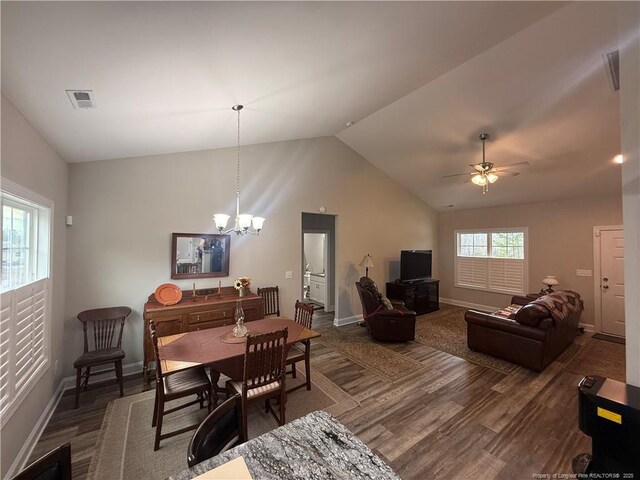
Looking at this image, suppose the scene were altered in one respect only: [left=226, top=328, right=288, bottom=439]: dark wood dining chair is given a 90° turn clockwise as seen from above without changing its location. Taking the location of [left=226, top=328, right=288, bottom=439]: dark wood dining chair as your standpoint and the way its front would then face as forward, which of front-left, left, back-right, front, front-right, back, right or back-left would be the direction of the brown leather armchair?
front

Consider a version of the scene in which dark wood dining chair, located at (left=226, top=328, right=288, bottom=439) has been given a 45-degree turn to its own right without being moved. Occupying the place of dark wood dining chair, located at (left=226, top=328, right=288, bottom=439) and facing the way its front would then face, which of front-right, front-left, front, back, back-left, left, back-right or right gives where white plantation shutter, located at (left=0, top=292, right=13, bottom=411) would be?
left

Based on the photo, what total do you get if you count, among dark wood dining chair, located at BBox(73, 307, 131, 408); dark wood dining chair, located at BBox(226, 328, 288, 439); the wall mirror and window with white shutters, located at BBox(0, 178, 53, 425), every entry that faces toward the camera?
2

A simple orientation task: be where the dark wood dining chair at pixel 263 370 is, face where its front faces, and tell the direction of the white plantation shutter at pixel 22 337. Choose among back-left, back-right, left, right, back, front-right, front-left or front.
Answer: front-left

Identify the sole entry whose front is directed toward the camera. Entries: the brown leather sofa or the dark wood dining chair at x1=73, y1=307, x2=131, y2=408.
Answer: the dark wood dining chair

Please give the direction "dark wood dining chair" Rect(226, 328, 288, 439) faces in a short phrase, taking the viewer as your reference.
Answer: facing away from the viewer and to the left of the viewer

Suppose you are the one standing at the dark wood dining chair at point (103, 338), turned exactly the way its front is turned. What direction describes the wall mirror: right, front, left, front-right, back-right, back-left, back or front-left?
left

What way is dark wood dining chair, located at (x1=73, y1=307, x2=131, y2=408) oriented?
toward the camera

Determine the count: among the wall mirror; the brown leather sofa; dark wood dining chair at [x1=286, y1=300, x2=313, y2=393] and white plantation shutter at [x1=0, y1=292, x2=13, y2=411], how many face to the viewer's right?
1

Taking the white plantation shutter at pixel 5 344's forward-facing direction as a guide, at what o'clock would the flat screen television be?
The flat screen television is roughly at 12 o'clock from the white plantation shutter.

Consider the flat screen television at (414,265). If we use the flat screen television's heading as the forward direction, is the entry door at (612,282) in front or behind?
in front

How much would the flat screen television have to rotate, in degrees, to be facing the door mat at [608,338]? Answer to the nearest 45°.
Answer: approximately 45° to its left

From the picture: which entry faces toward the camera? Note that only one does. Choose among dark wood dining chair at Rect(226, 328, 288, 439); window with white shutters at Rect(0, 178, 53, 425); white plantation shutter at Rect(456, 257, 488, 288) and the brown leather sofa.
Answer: the white plantation shutter

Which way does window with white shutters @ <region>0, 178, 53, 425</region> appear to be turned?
to the viewer's right

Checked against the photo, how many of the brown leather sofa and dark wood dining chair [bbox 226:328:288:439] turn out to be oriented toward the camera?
0

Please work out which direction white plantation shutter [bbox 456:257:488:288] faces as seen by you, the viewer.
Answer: facing the viewer

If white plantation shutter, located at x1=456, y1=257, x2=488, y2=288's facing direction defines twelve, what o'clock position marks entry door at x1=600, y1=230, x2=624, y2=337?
The entry door is roughly at 10 o'clock from the white plantation shutter.

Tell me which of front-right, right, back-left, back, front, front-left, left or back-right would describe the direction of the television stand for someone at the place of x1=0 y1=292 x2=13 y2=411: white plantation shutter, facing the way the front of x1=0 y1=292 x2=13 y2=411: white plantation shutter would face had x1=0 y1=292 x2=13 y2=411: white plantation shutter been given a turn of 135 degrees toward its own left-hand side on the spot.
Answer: back-right

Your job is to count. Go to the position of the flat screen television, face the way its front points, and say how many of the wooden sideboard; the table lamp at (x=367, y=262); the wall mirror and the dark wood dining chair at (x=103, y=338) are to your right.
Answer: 4

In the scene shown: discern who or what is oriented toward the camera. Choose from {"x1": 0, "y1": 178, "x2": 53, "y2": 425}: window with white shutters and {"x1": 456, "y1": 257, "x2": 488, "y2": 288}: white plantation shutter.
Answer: the white plantation shutter
